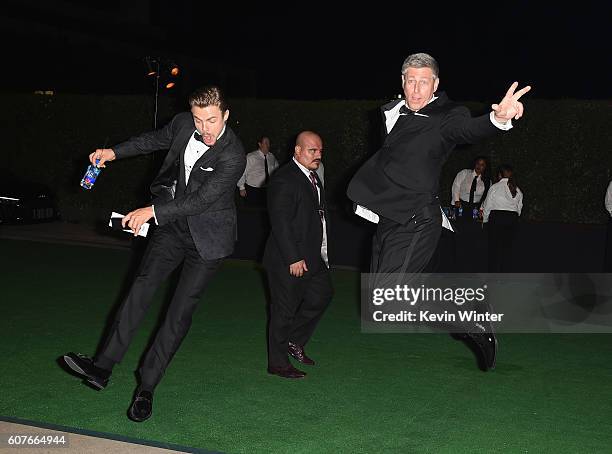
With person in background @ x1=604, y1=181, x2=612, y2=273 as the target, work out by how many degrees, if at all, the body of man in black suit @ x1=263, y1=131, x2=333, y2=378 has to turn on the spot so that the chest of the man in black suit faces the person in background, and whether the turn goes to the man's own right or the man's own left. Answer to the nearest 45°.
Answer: approximately 45° to the man's own left

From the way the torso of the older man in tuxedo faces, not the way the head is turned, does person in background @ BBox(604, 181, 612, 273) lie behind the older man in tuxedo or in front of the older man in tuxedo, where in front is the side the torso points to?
behind

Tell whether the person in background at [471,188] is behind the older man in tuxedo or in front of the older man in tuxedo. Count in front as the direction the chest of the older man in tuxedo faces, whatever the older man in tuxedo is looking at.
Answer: behind

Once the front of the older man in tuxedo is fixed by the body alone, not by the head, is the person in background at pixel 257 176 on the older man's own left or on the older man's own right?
on the older man's own right

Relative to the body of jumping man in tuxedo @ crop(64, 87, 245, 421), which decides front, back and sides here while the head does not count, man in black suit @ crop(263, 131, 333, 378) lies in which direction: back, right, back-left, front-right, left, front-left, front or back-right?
back

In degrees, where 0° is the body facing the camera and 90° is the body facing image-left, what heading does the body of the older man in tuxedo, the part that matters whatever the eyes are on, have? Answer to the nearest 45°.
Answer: approximately 45°
